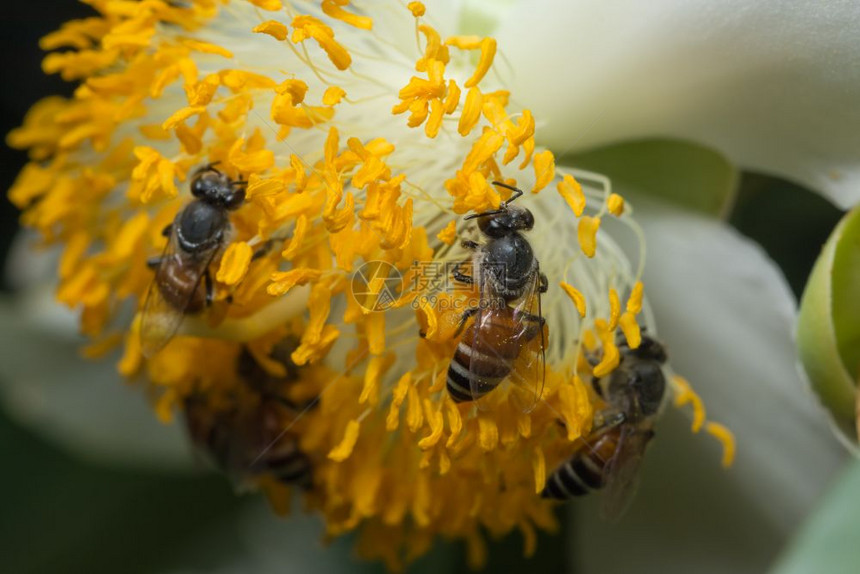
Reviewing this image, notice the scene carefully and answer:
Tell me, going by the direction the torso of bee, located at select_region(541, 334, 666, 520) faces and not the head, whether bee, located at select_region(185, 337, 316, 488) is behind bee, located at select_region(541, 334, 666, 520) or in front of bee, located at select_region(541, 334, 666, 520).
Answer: behind

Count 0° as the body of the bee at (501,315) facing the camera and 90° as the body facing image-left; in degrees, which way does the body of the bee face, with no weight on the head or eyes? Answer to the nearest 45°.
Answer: approximately 180°

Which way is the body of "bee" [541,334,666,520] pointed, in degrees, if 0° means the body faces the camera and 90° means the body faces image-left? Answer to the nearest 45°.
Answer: approximately 225°
